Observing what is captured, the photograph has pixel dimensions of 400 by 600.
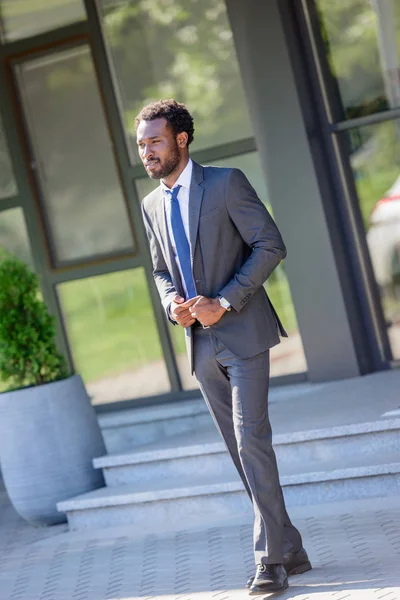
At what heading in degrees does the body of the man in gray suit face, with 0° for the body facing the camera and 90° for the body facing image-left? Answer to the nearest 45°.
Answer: approximately 45°
